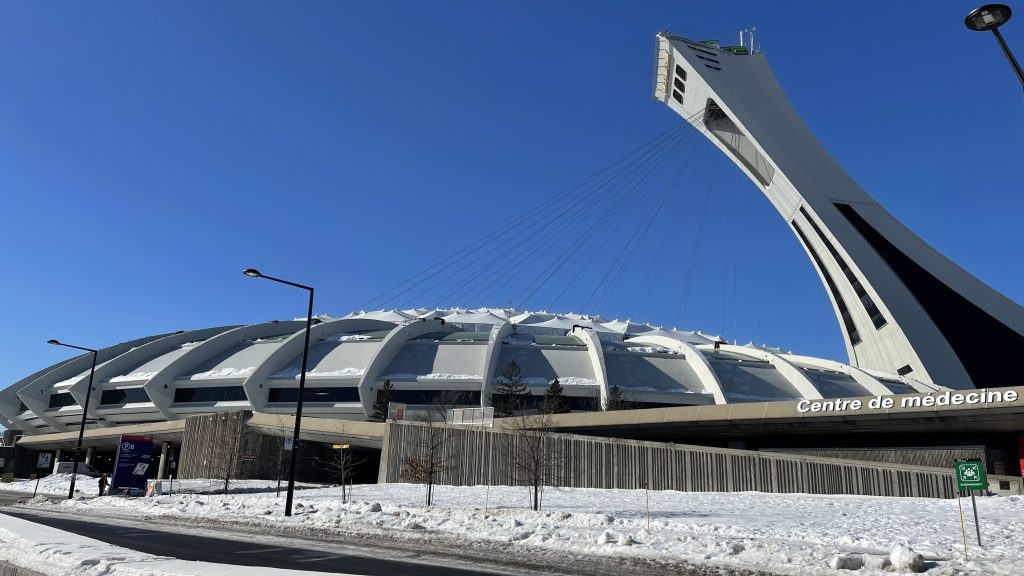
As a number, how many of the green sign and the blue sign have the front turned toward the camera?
2

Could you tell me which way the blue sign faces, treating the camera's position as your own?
facing the viewer

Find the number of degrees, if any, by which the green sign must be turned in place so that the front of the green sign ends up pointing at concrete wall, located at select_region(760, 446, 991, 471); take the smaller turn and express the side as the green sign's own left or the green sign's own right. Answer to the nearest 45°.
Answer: approximately 180°

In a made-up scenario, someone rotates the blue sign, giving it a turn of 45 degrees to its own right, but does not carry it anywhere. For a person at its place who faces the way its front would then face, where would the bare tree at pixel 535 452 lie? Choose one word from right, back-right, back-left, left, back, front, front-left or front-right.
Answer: left

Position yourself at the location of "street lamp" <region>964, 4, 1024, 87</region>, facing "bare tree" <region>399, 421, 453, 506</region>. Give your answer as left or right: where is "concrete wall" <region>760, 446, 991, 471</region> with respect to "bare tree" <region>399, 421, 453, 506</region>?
right

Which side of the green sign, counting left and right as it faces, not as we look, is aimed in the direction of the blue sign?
right

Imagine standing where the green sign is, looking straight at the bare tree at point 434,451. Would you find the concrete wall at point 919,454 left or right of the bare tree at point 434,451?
right

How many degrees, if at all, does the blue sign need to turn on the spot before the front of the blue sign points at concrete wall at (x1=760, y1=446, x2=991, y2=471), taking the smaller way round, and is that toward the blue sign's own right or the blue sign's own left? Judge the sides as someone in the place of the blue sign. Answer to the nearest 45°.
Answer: approximately 45° to the blue sign's own left

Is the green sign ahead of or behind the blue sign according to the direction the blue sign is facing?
ahead

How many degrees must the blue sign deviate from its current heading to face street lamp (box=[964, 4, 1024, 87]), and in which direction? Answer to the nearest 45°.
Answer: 0° — it already faces it

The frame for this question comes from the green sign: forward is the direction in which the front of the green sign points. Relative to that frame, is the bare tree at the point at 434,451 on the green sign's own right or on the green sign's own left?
on the green sign's own right

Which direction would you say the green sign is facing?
toward the camera

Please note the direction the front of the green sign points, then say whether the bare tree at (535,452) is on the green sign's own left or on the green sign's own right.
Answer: on the green sign's own right

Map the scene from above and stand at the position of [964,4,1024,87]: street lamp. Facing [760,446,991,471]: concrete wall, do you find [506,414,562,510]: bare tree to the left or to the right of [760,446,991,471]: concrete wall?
left
